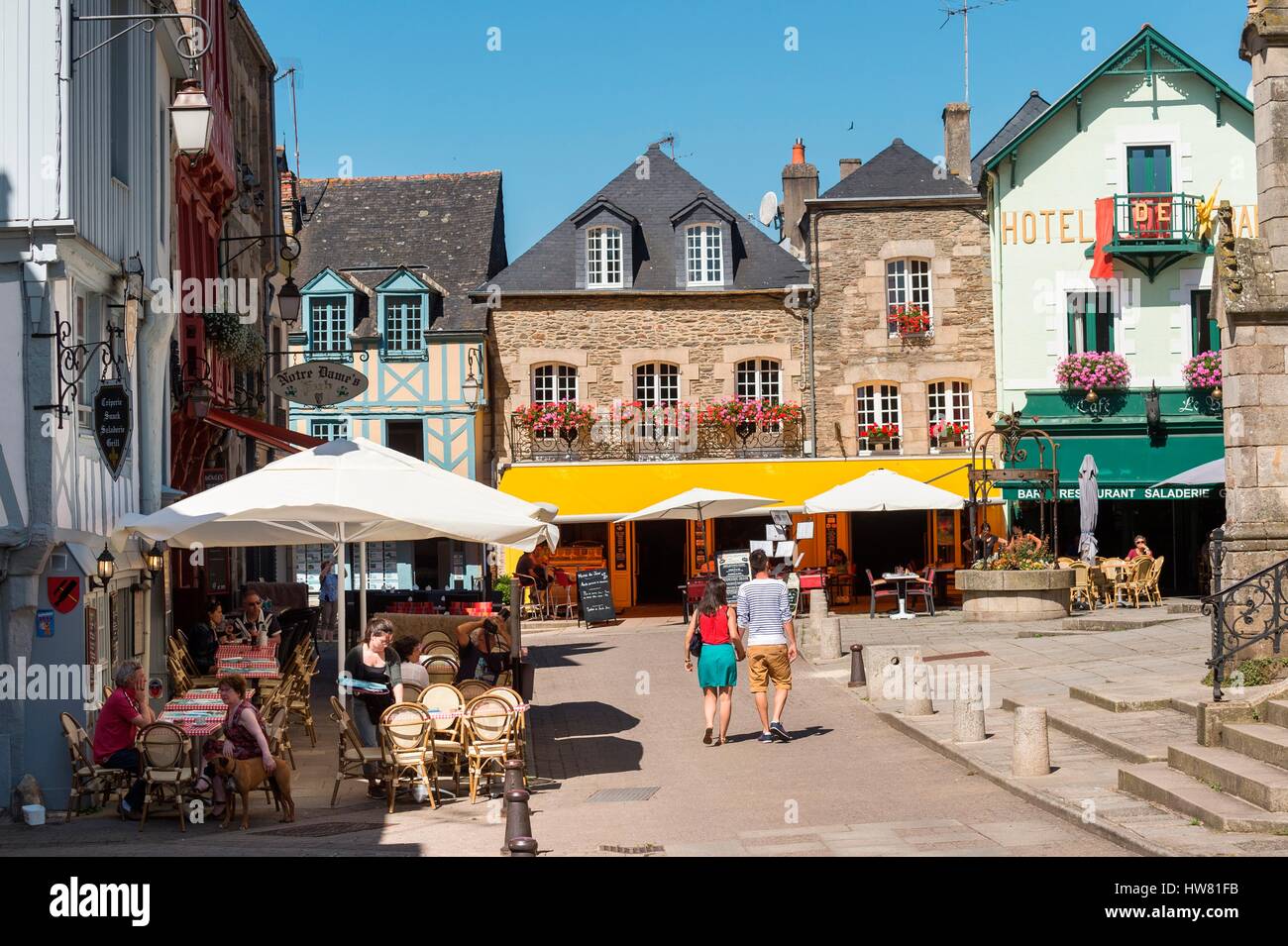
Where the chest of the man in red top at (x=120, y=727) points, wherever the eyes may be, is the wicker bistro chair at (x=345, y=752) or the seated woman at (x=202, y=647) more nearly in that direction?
the wicker bistro chair

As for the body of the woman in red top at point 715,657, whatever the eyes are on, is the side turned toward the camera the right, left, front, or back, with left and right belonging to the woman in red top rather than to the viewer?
back

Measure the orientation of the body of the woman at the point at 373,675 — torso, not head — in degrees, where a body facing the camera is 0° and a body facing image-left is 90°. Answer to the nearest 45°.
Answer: approximately 315°

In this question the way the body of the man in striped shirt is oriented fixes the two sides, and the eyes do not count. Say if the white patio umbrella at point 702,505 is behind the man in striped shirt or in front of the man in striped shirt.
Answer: in front

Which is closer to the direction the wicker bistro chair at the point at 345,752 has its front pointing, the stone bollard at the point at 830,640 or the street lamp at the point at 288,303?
the stone bollard

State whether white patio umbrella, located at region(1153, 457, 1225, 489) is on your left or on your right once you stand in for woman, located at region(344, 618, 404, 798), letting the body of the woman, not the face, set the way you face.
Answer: on your left

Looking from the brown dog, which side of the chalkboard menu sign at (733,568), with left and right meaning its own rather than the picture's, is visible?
front

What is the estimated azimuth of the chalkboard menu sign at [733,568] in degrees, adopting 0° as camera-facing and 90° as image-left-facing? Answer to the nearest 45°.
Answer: approximately 0°

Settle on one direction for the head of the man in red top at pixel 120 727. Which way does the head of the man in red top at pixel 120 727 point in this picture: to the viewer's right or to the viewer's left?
to the viewer's right

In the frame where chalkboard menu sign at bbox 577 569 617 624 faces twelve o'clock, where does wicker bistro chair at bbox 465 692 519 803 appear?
The wicker bistro chair is roughly at 12 o'clock from the chalkboard menu sign.

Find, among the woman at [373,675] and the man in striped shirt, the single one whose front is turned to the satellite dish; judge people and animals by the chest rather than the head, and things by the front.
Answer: the man in striped shirt

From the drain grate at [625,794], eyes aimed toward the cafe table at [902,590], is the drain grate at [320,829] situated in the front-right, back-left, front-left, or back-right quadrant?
back-left

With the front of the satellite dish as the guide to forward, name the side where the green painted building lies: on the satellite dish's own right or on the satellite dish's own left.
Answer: on the satellite dish's own left

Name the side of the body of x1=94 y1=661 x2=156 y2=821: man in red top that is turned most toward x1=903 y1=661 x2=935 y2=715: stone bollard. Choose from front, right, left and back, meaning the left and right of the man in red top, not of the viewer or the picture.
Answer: front

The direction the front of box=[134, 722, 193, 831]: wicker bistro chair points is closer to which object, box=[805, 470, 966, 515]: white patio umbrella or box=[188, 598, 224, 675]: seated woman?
the seated woman

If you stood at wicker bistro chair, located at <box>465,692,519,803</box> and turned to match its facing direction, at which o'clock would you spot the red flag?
The red flag is roughly at 1 o'clock from the wicker bistro chair.

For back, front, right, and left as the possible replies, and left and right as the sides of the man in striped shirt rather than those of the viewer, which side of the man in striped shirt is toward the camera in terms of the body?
back
